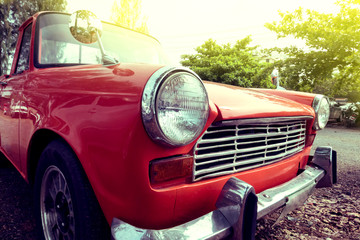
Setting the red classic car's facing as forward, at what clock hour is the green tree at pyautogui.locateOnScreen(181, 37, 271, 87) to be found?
The green tree is roughly at 8 o'clock from the red classic car.

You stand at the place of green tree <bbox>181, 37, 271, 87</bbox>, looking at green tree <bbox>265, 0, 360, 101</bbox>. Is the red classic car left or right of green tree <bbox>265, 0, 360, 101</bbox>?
right

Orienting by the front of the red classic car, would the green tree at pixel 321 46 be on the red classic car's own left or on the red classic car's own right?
on the red classic car's own left
